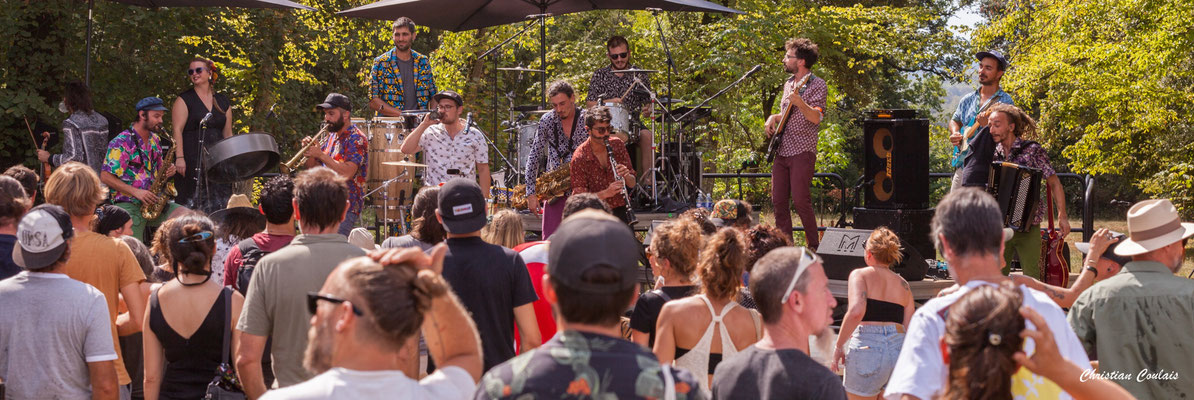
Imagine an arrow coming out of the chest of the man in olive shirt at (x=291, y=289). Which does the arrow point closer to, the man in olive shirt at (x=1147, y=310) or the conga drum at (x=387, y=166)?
the conga drum

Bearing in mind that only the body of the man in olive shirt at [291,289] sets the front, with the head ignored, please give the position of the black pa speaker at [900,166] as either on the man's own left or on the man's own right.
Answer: on the man's own right

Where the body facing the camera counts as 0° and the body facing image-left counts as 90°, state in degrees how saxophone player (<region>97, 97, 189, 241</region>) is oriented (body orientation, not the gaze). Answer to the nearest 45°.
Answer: approximately 315°

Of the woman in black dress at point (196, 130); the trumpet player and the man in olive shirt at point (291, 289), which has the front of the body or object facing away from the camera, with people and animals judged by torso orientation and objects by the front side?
the man in olive shirt

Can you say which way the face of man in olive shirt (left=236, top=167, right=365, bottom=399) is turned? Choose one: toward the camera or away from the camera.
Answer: away from the camera

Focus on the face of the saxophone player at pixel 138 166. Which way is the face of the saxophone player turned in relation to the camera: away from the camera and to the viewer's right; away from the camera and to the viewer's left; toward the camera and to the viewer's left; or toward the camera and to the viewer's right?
toward the camera and to the viewer's right

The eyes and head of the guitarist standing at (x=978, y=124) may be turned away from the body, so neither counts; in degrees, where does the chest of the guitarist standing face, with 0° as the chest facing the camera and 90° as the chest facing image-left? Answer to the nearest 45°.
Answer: approximately 45°

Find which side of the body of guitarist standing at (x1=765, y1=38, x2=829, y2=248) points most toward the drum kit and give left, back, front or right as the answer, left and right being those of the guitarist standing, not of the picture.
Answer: right

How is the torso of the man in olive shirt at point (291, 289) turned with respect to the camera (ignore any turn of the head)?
away from the camera

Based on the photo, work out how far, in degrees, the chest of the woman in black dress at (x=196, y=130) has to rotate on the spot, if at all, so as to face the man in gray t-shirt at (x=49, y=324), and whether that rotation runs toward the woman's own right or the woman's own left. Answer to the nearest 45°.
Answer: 0° — they already face them

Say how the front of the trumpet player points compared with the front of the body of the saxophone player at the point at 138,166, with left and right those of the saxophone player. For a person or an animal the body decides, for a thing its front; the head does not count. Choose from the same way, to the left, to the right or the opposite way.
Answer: to the right
